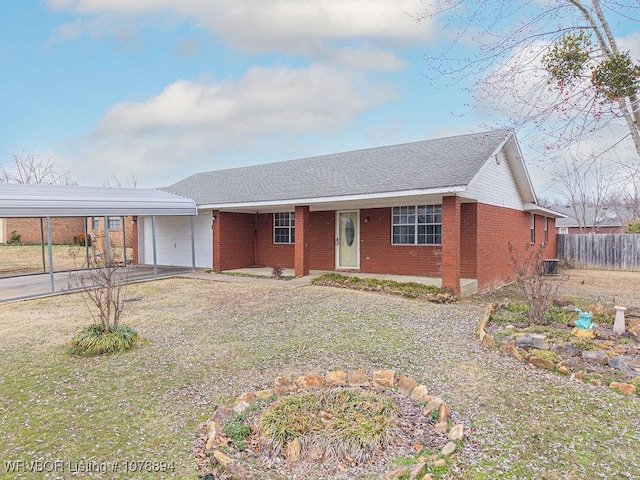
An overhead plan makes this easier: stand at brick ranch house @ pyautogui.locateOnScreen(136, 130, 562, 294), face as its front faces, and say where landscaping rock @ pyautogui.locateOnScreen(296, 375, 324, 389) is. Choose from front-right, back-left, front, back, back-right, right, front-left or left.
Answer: front-left

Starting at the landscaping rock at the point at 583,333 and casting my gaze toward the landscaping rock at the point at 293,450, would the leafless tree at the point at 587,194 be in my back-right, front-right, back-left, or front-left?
back-right

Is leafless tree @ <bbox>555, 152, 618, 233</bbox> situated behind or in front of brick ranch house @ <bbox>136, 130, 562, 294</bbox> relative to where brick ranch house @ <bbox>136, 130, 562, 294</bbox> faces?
behind

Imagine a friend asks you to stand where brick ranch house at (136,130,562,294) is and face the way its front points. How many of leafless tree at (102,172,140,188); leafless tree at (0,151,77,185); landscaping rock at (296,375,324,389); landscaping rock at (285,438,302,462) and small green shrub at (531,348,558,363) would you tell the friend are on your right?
2

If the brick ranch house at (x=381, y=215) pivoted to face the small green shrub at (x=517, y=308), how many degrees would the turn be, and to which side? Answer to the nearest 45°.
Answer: approximately 90° to its left

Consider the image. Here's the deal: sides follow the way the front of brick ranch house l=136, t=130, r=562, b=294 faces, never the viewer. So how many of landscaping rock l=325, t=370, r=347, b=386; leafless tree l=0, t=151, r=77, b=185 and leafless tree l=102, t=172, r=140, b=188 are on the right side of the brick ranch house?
2

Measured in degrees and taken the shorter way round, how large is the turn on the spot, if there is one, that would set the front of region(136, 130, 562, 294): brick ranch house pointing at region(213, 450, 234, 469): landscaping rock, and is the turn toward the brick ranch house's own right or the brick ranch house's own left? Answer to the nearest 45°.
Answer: approximately 45° to the brick ranch house's own left

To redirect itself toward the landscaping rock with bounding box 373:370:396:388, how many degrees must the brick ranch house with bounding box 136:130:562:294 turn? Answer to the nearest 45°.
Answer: approximately 45° to its left

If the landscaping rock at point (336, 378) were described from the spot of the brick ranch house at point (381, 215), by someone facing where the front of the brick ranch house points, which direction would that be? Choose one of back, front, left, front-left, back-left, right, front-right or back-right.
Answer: front-left

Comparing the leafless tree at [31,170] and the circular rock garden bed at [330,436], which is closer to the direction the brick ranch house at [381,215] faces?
the circular rock garden bed

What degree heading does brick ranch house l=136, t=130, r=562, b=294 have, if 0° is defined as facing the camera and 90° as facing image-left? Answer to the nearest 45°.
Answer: approximately 45°

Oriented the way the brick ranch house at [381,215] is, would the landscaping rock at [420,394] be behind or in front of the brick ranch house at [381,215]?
in front

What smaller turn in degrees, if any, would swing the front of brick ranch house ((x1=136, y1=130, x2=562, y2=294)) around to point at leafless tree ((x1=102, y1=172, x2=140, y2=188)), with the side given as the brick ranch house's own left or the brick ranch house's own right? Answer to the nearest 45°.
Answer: approximately 90° to the brick ranch house's own right

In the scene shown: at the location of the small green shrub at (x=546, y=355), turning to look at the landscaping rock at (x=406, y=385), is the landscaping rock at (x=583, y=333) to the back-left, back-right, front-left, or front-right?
back-right
